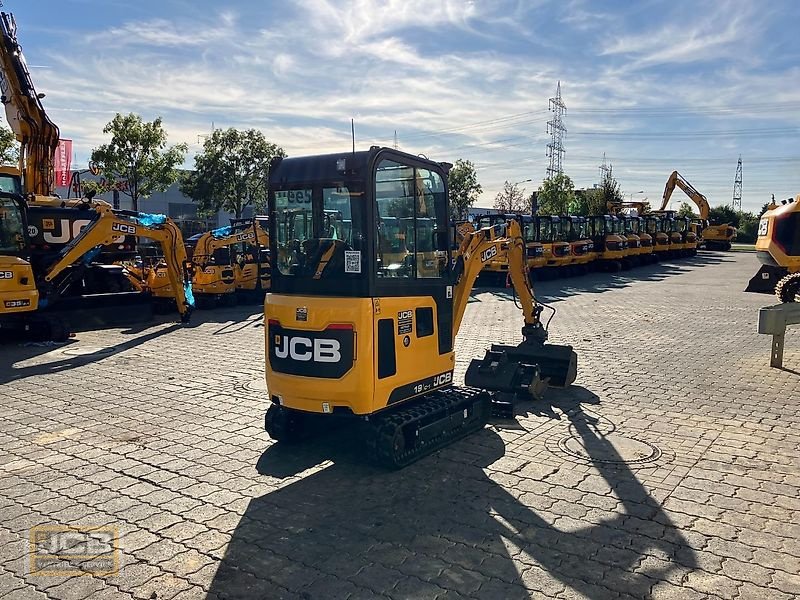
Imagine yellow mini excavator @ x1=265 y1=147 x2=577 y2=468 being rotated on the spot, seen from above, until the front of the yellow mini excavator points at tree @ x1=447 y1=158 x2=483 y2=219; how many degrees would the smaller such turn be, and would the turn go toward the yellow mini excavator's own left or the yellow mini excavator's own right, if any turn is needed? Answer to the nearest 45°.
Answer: approximately 45° to the yellow mini excavator's own left

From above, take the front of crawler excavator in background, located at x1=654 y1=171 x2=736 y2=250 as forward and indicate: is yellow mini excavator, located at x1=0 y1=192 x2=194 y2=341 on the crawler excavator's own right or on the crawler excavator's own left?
on the crawler excavator's own left

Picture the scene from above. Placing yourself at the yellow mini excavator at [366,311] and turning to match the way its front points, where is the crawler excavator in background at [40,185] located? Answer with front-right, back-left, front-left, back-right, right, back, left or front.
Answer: left

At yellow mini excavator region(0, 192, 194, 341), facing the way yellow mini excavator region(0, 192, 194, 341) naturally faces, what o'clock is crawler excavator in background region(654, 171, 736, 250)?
The crawler excavator in background is roughly at 11 o'clock from the yellow mini excavator.

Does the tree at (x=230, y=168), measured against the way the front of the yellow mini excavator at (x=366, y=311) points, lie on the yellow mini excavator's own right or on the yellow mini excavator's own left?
on the yellow mini excavator's own left

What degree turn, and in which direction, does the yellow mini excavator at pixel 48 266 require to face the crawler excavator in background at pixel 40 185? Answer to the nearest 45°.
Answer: approximately 90° to its left

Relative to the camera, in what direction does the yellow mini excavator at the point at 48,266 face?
facing to the right of the viewer

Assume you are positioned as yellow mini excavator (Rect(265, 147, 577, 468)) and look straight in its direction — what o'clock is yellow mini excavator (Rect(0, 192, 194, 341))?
yellow mini excavator (Rect(0, 192, 194, 341)) is roughly at 9 o'clock from yellow mini excavator (Rect(265, 147, 577, 468)).

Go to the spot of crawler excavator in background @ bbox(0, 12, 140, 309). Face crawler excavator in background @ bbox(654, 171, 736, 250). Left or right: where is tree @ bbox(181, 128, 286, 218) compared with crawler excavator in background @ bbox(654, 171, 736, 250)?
left

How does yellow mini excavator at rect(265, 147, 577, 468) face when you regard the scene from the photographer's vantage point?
facing away from the viewer and to the right of the viewer

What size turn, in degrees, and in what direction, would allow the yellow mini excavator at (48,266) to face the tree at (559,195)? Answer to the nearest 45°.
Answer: approximately 45° to its left

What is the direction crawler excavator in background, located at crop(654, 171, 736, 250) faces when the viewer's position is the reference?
facing to the left of the viewer

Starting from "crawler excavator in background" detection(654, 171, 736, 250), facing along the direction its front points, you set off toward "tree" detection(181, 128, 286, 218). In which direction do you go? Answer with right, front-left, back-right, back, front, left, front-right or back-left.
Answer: front-left

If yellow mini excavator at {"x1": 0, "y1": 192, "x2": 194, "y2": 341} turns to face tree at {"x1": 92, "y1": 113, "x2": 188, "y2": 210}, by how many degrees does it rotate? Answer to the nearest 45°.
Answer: approximately 90° to its left

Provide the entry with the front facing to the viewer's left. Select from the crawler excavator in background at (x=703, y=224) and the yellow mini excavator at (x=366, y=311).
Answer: the crawler excavator in background

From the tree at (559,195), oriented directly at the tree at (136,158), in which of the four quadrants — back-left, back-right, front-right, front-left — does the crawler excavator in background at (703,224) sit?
back-left
